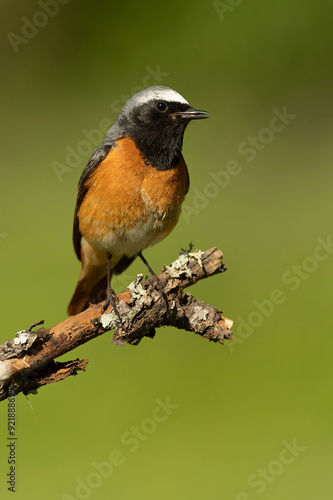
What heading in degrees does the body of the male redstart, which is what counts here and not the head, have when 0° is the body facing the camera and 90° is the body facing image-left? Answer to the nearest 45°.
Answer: approximately 315°
